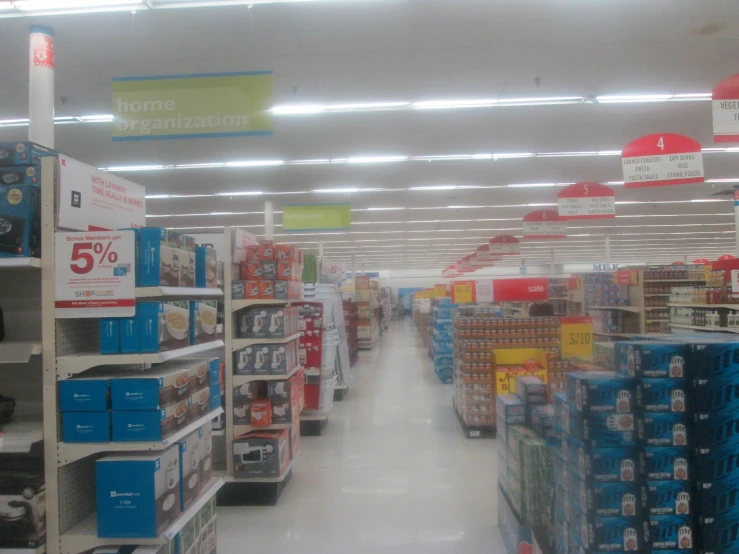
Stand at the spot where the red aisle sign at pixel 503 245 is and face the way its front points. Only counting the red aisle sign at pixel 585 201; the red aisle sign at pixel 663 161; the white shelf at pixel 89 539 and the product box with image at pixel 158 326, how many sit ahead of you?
4

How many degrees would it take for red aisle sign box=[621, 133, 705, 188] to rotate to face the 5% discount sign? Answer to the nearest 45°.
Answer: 0° — it already faces it

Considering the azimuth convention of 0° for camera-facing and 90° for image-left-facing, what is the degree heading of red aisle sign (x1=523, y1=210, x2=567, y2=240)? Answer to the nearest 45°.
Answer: approximately 0°

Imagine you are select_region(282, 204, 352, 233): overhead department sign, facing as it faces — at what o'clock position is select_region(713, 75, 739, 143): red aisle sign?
The red aisle sign is roughly at 11 o'clock from the overhead department sign.

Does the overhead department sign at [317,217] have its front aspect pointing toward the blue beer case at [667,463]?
yes

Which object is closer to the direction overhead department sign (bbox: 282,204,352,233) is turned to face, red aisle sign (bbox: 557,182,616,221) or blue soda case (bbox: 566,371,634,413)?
the blue soda case
